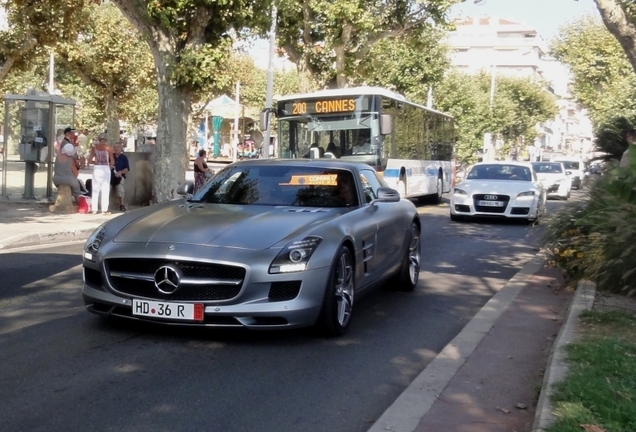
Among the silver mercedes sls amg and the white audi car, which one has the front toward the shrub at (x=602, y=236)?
the white audi car

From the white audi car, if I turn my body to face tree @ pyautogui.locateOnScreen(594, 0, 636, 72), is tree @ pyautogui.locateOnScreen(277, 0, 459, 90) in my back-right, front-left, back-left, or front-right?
back-right

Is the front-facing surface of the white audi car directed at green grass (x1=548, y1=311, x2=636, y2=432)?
yes

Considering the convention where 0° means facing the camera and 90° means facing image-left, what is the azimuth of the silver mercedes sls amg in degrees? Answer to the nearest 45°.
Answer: approximately 45°

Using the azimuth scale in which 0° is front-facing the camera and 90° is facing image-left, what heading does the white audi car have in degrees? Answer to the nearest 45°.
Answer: approximately 0°

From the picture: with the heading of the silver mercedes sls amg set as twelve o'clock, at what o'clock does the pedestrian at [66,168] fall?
The pedestrian is roughly at 4 o'clock from the silver mercedes sls amg.

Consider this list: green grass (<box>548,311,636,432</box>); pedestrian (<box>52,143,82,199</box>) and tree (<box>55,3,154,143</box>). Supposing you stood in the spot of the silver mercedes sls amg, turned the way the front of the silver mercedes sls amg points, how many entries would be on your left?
1

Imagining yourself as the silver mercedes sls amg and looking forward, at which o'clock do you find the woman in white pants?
The woman in white pants is roughly at 4 o'clock from the silver mercedes sls amg.

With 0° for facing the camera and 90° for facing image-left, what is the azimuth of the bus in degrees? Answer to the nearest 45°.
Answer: approximately 45°

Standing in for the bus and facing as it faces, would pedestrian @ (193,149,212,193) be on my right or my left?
on my right

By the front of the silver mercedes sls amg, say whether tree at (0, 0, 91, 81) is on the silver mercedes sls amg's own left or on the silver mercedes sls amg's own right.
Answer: on the silver mercedes sls amg's own right

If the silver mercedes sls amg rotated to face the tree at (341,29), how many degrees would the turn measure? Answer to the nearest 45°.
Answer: approximately 135° to its right
